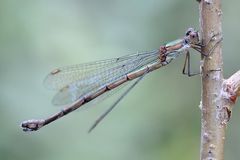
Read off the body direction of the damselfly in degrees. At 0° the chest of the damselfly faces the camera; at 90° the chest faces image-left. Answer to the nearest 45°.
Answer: approximately 270°
